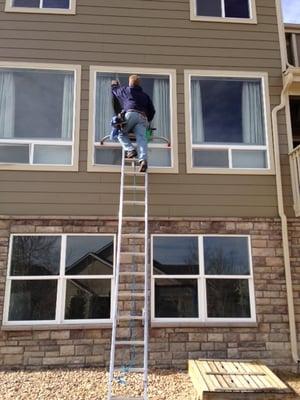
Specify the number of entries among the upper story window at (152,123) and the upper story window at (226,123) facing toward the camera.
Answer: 2

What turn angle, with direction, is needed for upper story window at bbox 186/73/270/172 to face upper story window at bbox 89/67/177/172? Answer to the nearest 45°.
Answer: approximately 90° to its right

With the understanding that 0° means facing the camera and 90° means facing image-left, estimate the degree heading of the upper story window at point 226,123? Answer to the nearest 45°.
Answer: approximately 0°

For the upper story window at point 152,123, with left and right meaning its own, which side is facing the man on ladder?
front

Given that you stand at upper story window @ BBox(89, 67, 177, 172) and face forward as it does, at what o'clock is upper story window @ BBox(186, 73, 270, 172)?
upper story window @ BBox(186, 73, 270, 172) is roughly at 9 o'clock from upper story window @ BBox(89, 67, 177, 172).

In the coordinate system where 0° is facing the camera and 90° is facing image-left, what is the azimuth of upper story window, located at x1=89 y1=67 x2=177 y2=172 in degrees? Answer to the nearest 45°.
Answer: approximately 0°

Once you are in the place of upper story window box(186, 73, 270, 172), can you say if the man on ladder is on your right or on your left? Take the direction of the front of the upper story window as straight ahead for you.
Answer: on your right
